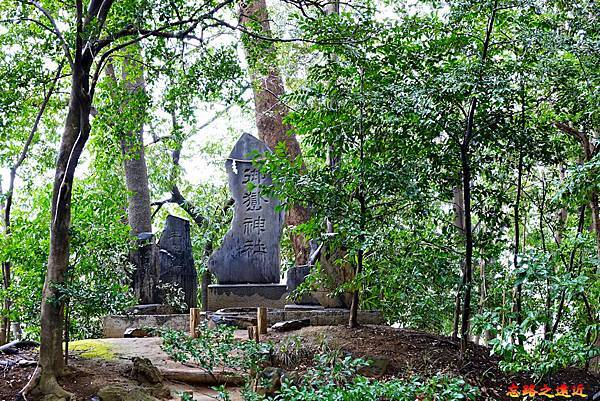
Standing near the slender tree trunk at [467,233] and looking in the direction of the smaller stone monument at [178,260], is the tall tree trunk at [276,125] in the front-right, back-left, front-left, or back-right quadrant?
front-right

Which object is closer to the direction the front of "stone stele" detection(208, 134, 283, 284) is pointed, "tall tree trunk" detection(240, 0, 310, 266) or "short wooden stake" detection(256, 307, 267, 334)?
the short wooden stake

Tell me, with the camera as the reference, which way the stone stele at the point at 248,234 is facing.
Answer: facing the viewer

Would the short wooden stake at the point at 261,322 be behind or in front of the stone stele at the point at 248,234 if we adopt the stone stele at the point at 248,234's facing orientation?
in front

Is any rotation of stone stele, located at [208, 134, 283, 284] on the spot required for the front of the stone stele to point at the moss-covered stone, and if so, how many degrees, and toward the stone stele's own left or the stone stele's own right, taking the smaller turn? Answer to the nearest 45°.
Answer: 0° — it already faces it

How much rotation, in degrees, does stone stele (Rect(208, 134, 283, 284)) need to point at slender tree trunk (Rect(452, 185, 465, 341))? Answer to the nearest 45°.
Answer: approximately 45° to its left

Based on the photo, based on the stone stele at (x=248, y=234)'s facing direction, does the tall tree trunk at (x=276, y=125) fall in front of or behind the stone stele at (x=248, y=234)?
behind

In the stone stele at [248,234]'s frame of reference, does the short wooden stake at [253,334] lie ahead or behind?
ahead

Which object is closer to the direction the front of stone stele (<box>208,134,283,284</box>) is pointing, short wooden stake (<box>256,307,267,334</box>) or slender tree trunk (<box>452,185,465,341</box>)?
the short wooden stake

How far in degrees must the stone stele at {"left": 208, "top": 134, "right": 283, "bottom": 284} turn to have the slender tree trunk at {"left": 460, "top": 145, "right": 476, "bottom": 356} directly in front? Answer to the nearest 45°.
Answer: approximately 45° to its left

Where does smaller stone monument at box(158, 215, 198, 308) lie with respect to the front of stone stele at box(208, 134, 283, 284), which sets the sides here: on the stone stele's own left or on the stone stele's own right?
on the stone stele's own right

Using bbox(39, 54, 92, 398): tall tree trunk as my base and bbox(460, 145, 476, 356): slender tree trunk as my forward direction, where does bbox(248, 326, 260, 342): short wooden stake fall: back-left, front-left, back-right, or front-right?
front-left
